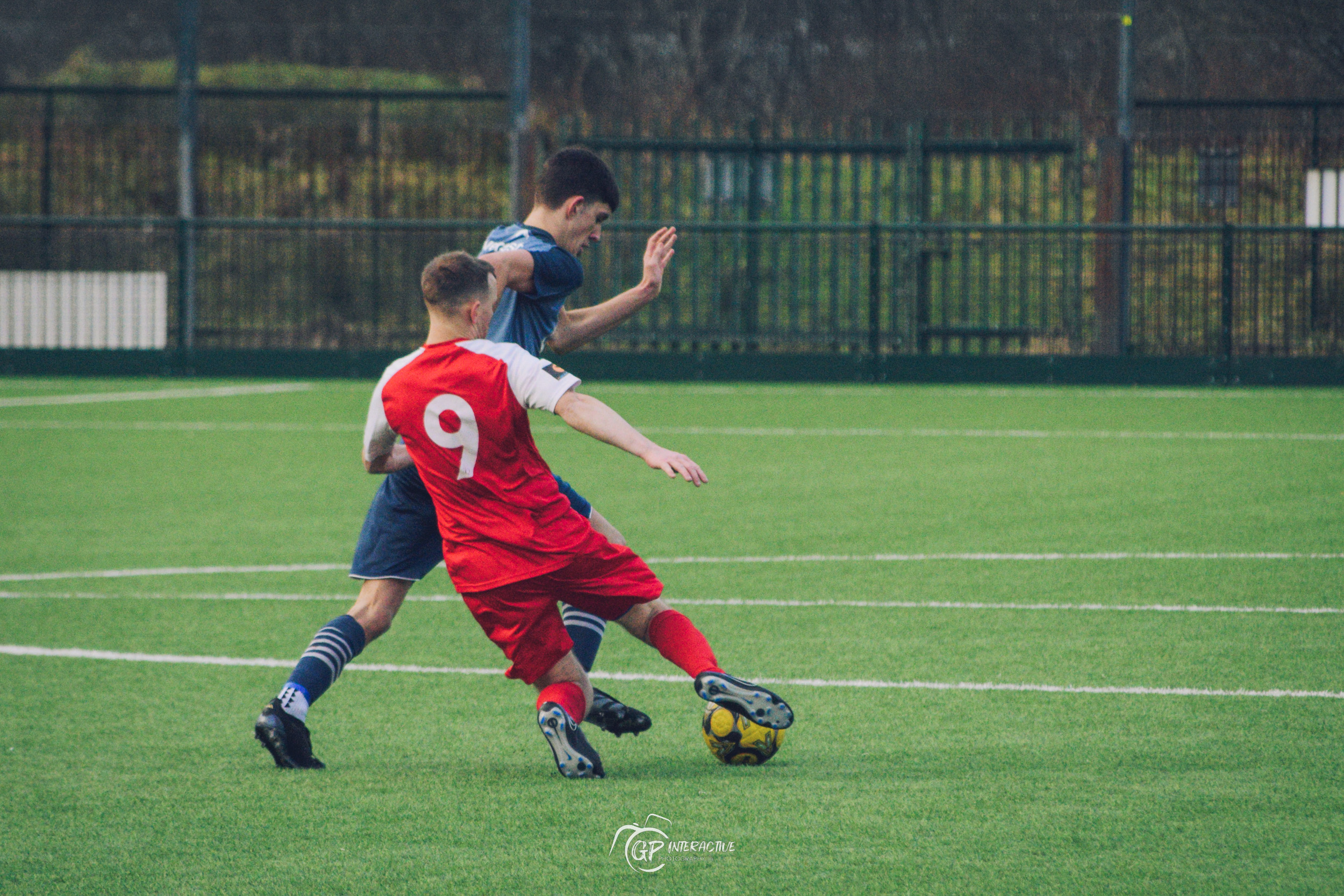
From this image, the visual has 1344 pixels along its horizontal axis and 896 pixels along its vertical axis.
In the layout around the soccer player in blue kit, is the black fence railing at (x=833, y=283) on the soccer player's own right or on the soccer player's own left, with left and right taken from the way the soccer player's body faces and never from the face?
on the soccer player's own left

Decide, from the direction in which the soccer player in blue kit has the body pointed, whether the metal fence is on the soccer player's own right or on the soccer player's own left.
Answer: on the soccer player's own left

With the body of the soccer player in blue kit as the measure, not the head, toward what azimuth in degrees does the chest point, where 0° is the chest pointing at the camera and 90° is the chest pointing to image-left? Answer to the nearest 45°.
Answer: approximately 270°

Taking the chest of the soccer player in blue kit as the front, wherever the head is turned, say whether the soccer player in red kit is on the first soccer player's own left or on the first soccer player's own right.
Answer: on the first soccer player's own right

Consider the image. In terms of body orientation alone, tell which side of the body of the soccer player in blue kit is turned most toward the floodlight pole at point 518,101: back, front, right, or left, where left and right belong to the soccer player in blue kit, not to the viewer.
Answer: left

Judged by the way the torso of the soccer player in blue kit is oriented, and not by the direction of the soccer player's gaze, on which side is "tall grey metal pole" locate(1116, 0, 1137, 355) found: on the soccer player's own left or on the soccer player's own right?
on the soccer player's own left

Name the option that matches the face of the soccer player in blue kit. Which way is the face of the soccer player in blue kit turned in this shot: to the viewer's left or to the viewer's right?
to the viewer's right

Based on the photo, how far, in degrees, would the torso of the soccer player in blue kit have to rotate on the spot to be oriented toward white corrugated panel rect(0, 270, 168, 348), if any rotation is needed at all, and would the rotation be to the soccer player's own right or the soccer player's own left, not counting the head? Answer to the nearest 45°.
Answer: approximately 90° to the soccer player's own left

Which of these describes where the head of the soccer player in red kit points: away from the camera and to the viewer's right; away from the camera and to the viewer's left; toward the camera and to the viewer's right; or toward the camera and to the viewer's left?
away from the camera and to the viewer's right

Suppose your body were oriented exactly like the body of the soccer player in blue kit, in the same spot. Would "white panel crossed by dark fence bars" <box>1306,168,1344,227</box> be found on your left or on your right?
on your left
